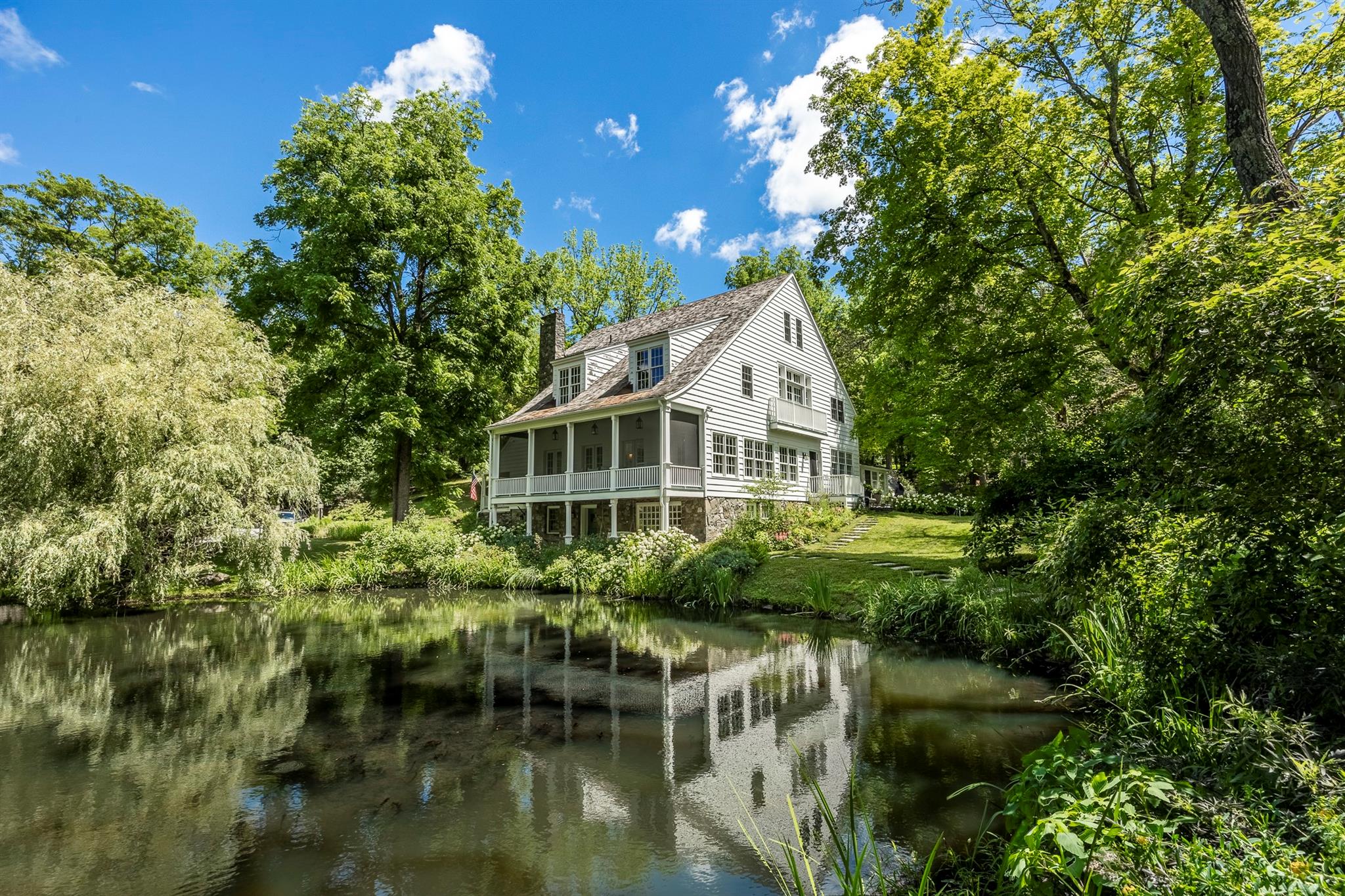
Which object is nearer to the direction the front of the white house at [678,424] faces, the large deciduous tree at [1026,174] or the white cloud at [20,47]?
the white cloud

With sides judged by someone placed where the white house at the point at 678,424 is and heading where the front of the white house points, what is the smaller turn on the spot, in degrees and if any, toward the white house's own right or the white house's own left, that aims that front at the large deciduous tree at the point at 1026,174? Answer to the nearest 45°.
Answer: approximately 90° to the white house's own left

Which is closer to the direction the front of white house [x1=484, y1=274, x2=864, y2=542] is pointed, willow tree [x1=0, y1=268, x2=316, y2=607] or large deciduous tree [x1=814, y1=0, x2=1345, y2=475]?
the willow tree

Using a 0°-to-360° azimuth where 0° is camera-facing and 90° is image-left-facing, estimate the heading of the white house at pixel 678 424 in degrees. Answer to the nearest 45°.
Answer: approximately 45°
